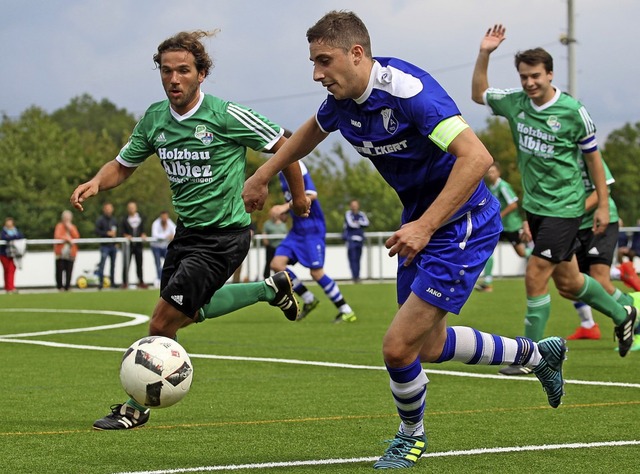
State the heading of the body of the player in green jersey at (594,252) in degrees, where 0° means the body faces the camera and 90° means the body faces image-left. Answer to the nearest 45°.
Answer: approximately 45°

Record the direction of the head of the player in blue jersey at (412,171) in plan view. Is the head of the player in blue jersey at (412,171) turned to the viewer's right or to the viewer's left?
to the viewer's left

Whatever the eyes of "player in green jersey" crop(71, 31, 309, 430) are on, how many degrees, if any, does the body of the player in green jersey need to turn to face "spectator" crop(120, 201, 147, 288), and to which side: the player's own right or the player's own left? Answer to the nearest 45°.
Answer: approximately 135° to the player's own right

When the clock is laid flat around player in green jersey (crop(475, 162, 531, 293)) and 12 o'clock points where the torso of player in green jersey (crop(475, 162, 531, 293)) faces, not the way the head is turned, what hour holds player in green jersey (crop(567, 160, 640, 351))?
player in green jersey (crop(567, 160, 640, 351)) is roughly at 9 o'clock from player in green jersey (crop(475, 162, 531, 293)).

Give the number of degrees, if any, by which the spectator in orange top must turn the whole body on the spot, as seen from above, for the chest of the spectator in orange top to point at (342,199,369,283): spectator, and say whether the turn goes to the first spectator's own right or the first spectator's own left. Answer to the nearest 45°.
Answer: approximately 90° to the first spectator's own left

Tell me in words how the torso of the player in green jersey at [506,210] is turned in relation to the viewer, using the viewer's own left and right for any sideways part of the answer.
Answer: facing to the left of the viewer

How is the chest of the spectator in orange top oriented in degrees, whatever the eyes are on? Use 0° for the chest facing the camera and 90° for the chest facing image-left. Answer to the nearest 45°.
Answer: approximately 0°
